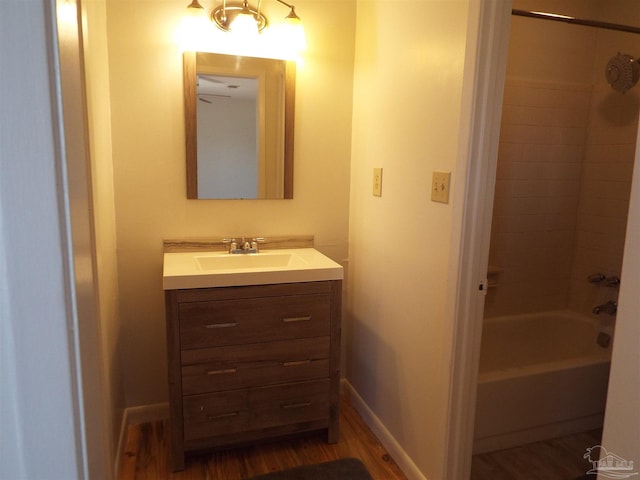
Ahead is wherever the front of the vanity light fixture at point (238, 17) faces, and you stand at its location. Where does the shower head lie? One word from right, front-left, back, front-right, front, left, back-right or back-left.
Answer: left

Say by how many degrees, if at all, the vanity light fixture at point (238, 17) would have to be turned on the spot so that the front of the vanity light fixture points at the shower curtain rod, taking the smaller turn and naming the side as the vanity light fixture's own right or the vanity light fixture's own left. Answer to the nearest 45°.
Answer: approximately 90° to the vanity light fixture's own left

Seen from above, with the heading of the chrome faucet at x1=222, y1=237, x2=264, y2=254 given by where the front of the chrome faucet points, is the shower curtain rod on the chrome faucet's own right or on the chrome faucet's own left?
on the chrome faucet's own left

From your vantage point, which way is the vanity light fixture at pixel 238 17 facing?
toward the camera

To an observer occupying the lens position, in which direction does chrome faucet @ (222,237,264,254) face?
facing the viewer

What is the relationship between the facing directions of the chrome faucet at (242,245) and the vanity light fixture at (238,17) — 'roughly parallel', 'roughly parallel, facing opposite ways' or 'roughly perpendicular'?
roughly parallel

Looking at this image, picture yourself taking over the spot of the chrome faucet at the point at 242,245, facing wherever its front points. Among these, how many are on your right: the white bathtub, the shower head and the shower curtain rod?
0

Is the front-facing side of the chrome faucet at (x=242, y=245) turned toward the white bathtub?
no

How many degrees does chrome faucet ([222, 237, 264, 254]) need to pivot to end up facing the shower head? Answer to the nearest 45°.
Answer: approximately 90° to its left

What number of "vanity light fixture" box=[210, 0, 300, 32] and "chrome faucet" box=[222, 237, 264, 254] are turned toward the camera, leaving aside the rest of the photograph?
2
